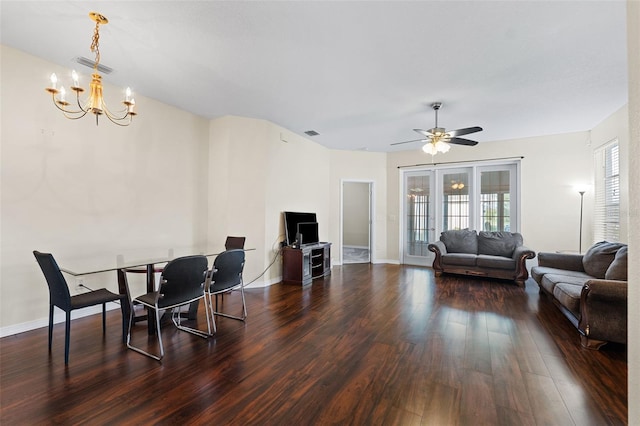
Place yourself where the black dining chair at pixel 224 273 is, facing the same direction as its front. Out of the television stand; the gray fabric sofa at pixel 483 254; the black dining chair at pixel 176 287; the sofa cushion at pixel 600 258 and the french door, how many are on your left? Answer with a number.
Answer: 1

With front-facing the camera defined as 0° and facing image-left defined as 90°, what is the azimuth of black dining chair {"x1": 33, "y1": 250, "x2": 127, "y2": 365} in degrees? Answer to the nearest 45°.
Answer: approximately 225°

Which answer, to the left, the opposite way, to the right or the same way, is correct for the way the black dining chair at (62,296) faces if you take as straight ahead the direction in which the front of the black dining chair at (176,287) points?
to the right

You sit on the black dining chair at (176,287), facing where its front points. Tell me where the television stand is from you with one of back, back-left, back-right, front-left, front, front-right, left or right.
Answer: right

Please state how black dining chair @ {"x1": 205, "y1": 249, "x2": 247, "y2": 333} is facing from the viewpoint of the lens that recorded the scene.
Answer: facing away from the viewer and to the left of the viewer

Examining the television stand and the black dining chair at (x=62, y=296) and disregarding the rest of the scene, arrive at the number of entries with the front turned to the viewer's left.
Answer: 0

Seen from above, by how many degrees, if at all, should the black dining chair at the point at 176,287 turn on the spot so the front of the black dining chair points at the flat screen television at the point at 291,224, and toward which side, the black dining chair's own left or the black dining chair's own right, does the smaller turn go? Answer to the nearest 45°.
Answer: approximately 90° to the black dining chair's own right

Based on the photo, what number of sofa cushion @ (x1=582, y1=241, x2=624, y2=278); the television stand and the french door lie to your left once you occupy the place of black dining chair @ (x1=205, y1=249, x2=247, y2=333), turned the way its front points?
0

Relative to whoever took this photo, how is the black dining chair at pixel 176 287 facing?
facing away from the viewer and to the left of the viewer

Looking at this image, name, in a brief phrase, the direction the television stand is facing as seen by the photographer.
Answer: facing the viewer and to the right of the viewer

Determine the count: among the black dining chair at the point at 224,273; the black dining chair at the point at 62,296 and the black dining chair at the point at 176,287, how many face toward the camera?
0
